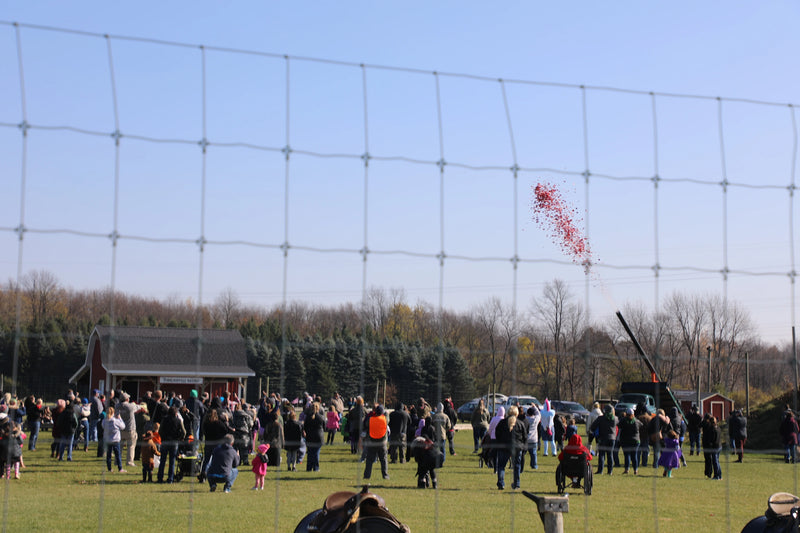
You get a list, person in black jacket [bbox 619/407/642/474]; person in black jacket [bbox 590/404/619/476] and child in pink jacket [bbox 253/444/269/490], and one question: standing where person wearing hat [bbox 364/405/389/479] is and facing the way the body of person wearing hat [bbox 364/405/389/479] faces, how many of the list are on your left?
1

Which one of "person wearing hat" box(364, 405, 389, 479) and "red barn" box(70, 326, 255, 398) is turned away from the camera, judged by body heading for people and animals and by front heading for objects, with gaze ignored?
the person wearing hat

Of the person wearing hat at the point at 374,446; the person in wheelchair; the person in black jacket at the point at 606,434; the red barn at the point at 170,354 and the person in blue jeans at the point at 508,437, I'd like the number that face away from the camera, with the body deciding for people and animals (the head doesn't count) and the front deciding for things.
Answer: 4

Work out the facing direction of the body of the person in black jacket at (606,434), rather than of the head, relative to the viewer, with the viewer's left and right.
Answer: facing away from the viewer

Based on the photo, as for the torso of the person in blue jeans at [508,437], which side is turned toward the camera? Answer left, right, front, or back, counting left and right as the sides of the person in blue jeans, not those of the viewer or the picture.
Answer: back

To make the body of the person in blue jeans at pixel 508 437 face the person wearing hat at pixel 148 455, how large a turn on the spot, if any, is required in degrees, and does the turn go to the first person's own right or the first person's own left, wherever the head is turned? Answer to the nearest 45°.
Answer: approximately 90° to the first person's own left

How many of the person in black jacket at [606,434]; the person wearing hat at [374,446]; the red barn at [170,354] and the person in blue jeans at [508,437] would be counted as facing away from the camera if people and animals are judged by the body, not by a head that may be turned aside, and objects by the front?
3

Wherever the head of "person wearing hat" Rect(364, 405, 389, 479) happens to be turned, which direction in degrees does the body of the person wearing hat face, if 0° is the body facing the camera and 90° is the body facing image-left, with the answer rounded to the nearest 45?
approximately 180°

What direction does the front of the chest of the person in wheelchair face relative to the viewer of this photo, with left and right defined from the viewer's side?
facing away from the viewer

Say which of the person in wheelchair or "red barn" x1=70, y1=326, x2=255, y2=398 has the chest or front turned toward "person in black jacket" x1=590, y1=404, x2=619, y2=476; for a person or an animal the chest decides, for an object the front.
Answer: the person in wheelchair
